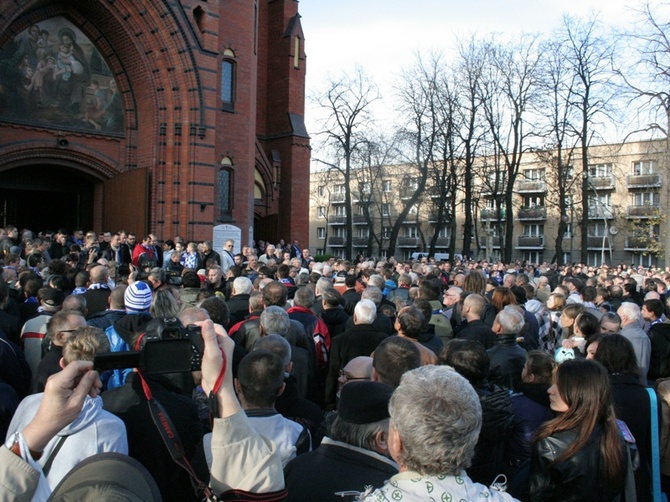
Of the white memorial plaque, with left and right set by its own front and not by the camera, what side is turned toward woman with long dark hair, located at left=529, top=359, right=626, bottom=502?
front

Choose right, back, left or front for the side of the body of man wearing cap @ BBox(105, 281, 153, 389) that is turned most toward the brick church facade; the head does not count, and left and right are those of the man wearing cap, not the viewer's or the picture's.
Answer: front

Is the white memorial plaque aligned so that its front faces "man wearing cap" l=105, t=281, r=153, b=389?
yes

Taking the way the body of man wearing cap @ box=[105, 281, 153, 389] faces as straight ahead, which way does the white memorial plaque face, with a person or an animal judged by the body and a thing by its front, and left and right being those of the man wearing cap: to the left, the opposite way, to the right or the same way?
the opposite way

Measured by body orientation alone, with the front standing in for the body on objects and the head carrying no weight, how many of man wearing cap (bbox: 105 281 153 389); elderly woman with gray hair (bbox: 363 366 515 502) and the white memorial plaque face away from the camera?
2

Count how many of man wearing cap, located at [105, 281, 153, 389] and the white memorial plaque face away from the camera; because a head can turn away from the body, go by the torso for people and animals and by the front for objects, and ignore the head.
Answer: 1

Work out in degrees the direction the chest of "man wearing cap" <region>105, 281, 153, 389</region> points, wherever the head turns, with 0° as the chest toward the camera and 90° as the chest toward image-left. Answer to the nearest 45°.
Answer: approximately 180°

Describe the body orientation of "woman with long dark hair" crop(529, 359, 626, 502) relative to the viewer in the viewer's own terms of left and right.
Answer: facing away from the viewer and to the left of the viewer

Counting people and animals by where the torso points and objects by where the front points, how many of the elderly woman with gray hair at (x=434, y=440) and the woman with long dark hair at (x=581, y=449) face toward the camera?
0

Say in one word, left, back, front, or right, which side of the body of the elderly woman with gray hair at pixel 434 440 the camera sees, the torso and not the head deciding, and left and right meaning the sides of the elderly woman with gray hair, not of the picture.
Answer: back

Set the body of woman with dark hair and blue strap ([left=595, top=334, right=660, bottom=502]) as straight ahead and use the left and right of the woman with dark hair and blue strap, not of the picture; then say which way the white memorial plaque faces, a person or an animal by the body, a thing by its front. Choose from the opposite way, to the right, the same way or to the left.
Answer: the opposite way

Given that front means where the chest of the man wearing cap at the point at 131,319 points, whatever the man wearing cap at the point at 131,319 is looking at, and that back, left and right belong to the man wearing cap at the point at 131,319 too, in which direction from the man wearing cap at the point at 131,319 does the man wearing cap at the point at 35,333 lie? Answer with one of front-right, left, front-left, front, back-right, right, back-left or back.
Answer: front-left
